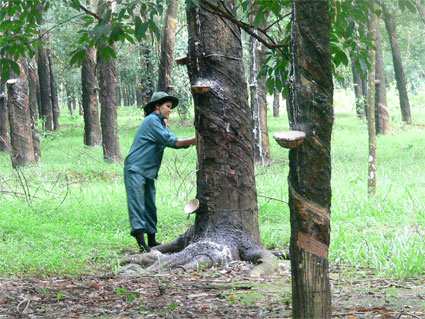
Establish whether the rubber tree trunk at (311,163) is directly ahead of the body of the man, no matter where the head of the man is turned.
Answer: no

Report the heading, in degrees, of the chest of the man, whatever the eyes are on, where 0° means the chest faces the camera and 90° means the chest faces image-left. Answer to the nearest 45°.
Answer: approximately 270°

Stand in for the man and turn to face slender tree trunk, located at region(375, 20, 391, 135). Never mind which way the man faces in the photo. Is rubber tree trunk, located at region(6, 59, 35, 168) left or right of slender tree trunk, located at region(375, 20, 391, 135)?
left

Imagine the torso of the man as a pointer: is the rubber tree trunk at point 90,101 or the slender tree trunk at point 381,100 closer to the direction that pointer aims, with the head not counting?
the slender tree trunk

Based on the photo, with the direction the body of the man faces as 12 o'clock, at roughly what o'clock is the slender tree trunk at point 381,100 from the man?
The slender tree trunk is roughly at 10 o'clock from the man.

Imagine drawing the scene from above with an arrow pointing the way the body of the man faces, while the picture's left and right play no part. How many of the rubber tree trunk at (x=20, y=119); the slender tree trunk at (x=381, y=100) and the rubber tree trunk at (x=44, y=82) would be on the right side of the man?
0

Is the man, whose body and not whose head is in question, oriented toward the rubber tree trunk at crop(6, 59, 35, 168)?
no

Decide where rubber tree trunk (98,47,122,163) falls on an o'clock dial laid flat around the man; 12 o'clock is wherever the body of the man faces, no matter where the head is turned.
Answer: The rubber tree trunk is roughly at 9 o'clock from the man.

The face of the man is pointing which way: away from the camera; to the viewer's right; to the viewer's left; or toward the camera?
to the viewer's right

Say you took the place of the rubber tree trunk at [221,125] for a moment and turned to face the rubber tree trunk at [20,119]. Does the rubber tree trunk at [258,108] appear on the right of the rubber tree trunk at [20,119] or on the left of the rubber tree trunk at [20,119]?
right

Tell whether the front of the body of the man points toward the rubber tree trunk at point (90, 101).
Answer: no

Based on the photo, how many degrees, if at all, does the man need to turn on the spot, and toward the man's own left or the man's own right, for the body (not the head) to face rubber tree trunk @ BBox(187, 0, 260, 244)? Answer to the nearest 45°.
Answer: approximately 45° to the man's own right

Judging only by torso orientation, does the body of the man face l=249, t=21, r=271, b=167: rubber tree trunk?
no

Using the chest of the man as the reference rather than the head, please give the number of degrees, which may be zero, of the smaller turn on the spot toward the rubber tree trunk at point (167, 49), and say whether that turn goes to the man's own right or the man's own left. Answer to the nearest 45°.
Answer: approximately 90° to the man's own left
